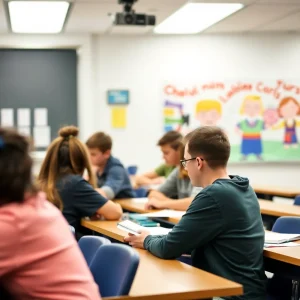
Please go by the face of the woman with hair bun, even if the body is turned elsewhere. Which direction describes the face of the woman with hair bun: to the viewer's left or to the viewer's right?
to the viewer's right

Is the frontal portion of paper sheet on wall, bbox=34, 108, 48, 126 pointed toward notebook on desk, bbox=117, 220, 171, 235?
yes

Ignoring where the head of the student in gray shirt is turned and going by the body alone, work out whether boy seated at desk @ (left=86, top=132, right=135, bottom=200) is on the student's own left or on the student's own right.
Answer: on the student's own right

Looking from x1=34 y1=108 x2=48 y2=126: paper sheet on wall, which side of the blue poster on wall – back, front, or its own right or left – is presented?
right

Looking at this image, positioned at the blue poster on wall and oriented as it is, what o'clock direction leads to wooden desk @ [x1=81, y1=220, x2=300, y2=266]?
The wooden desk is roughly at 12 o'clock from the blue poster on wall.

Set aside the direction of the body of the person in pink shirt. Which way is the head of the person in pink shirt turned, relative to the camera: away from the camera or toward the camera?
away from the camera

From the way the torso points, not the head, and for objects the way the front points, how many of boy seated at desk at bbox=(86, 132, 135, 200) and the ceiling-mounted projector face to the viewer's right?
0

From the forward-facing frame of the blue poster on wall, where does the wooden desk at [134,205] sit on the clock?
The wooden desk is roughly at 12 o'clock from the blue poster on wall.
